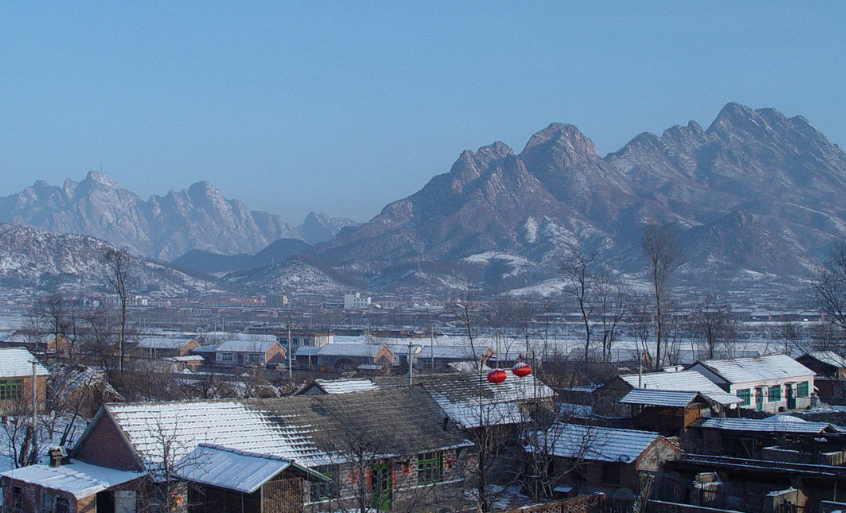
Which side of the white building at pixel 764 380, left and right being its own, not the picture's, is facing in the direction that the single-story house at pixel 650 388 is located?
right

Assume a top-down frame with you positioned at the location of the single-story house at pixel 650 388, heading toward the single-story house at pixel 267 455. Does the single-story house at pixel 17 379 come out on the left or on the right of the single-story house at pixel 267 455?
right

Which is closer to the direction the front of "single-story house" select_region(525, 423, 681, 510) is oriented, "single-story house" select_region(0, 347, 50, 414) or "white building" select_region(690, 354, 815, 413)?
the single-story house

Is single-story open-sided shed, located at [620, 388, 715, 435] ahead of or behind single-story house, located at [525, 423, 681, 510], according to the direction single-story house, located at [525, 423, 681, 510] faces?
behind

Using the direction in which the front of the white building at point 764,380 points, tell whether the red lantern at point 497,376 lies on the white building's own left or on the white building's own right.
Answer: on the white building's own right

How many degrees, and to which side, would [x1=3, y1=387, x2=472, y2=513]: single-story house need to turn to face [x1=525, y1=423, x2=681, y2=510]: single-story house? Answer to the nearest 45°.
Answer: approximately 45° to its left

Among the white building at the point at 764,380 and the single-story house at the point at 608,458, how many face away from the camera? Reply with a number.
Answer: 0

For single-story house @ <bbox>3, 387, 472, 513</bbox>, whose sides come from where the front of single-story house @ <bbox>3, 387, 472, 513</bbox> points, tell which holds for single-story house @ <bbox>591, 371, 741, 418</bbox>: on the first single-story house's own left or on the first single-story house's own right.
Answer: on the first single-story house's own left

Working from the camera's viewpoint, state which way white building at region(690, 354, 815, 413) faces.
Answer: facing the viewer and to the right of the viewer

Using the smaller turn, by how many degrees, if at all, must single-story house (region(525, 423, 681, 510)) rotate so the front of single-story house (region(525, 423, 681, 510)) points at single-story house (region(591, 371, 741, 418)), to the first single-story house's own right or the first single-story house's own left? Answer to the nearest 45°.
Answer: approximately 135° to the first single-story house's own right

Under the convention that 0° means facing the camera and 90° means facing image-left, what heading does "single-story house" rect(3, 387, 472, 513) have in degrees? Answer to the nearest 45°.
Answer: approximately 315°

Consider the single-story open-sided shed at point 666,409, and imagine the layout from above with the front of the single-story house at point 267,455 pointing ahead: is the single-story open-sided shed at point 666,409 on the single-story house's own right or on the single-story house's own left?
on the single-story house's own left
